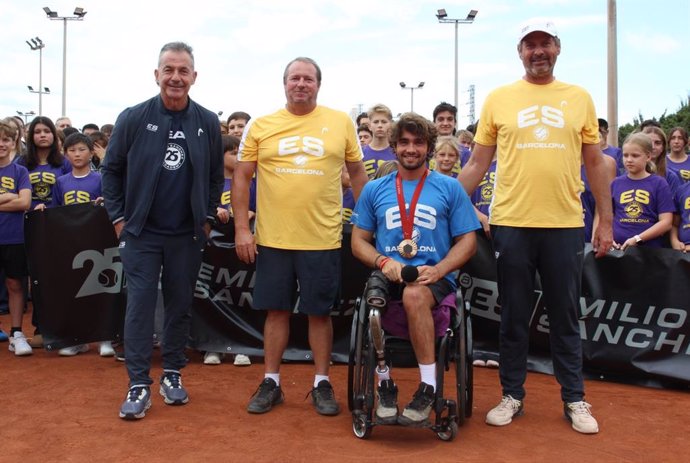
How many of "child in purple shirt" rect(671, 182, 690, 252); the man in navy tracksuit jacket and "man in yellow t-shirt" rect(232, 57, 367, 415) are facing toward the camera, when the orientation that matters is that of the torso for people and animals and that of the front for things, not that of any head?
3

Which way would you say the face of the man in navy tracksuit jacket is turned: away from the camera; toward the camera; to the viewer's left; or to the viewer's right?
toward the camera

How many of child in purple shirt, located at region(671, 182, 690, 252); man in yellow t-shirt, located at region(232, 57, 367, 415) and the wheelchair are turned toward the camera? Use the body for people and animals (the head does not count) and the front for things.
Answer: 3

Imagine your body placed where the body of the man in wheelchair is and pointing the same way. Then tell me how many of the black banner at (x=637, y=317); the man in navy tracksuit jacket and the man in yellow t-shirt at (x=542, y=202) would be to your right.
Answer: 1

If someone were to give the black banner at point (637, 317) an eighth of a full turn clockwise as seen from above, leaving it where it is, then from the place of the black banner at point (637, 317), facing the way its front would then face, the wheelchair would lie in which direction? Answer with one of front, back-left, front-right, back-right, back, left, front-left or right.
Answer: front

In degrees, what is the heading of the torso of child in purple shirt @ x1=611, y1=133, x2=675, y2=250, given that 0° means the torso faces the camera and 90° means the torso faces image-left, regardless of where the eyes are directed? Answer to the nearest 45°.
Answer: approximately 45°

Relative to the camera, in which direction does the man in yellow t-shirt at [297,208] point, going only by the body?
toward the camera

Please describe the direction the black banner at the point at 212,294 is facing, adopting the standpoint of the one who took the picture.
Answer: facing the viewer

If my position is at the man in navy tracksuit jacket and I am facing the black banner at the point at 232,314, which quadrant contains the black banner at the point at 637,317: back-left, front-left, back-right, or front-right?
front-right

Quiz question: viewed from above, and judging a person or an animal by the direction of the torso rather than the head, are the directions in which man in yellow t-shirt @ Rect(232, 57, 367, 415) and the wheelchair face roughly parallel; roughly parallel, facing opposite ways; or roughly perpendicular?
roughly parallel

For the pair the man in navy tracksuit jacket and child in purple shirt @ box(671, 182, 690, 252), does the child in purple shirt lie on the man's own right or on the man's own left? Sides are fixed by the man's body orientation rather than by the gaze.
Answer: on the man's own left

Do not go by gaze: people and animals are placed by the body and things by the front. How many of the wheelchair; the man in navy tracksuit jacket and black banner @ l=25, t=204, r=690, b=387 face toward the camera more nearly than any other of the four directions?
3

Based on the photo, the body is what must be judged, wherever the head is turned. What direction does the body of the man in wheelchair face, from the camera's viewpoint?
toward the camera

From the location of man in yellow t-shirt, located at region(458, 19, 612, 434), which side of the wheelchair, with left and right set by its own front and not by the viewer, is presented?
left

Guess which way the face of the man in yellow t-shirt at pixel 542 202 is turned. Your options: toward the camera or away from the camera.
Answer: toward the camera
